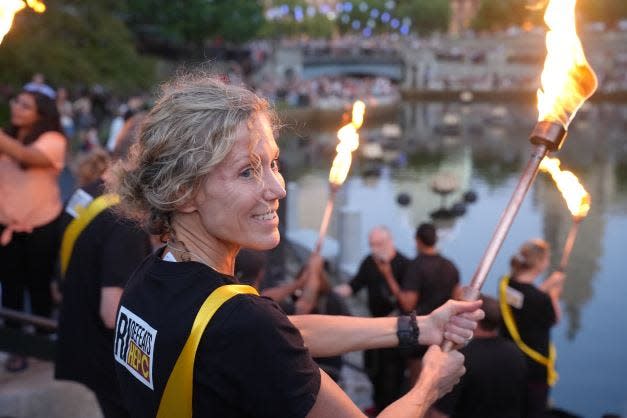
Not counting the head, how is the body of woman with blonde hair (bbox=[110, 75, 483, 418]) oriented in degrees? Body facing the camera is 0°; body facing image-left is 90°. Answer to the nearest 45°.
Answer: approximately 225°

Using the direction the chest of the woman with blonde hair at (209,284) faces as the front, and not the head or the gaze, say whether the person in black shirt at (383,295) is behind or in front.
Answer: in front

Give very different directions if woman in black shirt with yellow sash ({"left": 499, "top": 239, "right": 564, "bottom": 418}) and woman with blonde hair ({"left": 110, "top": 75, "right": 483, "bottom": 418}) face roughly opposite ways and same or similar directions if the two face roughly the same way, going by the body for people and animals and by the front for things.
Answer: same or similar directions

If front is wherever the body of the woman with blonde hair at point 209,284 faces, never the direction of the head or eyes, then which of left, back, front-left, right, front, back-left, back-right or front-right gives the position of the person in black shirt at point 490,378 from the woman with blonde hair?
front

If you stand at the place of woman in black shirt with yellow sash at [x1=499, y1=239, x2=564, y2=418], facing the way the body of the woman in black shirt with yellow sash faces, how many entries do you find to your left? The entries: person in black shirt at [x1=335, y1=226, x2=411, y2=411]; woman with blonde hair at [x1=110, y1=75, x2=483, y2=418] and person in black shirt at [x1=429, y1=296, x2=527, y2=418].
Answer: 1

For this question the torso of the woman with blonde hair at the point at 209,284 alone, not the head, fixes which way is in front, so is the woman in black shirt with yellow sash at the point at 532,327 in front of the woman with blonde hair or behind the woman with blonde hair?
in front

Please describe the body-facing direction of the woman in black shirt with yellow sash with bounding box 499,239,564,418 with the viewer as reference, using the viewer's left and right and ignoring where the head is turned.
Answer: facing away from the viewer and to the right of the viewer

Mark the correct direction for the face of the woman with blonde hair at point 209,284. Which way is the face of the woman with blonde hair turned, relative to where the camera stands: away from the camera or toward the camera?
toward the camera

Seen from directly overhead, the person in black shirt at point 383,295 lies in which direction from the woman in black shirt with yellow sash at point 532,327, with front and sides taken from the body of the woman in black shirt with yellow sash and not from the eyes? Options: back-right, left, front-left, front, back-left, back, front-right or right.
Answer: left

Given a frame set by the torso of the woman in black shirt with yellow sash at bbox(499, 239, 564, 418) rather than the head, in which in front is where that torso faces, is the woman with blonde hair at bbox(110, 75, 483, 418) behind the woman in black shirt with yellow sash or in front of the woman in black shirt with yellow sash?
behind

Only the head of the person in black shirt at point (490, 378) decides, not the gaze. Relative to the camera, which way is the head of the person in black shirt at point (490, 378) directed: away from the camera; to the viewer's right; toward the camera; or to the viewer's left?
away from the camera

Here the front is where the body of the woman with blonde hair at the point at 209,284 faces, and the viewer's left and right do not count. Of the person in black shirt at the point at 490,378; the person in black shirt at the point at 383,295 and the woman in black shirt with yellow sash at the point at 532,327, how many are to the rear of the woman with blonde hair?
0
